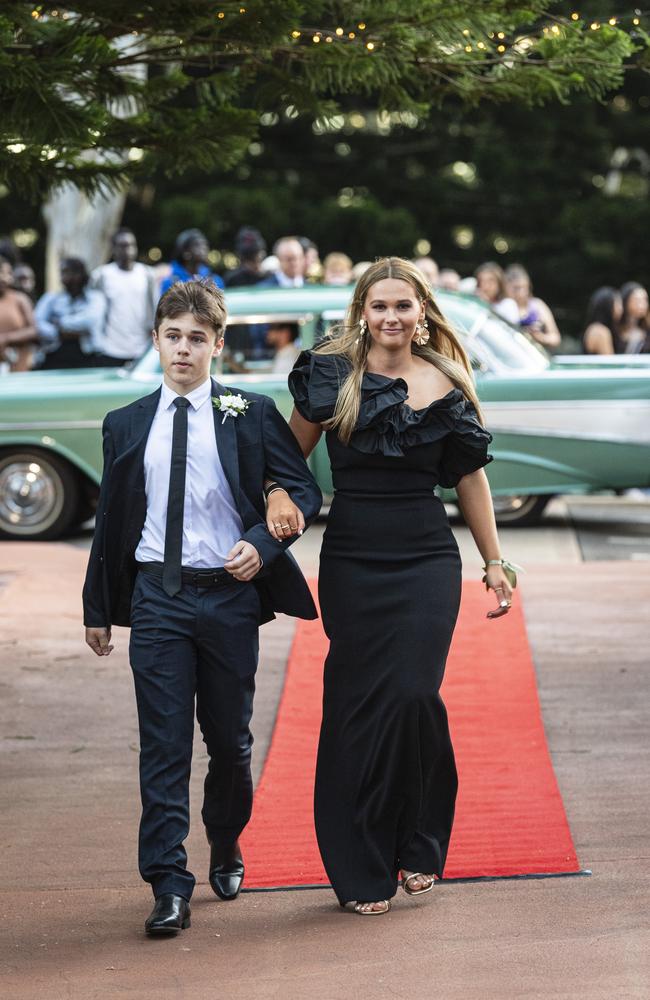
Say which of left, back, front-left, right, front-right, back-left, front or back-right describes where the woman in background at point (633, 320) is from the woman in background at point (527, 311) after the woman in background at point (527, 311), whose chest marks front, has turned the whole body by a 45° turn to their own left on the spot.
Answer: left

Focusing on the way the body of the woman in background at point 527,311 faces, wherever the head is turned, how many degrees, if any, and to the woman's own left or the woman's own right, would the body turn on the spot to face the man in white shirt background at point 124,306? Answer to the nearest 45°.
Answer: approximately 45° to the woman's own right

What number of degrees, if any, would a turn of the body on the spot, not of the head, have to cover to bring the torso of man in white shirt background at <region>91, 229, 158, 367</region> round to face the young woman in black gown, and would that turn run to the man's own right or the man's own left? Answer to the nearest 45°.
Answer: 0° — they already face them

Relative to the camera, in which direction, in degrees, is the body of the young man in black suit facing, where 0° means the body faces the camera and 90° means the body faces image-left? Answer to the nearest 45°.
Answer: approximately 0°

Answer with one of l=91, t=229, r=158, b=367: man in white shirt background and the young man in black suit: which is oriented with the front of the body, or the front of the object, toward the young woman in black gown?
the man in white shirt background

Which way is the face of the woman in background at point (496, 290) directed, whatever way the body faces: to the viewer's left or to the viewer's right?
to the viewer's left

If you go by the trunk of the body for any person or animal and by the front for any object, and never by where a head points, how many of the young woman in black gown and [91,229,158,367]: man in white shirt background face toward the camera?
2

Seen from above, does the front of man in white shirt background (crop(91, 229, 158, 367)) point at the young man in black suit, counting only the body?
yes

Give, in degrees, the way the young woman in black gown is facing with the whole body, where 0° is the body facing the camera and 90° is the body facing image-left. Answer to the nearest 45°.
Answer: approximately 0°

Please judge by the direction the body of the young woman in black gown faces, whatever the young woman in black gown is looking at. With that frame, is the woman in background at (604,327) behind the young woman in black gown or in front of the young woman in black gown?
behind
